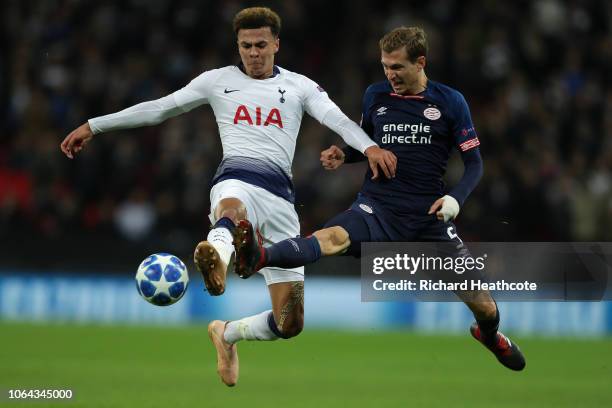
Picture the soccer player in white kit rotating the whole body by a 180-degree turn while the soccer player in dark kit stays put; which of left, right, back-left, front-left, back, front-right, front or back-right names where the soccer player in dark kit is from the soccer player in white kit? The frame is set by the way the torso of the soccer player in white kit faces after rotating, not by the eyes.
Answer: right

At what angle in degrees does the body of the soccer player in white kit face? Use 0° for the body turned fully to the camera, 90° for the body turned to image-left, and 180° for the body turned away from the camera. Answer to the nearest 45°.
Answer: approximately 0°
